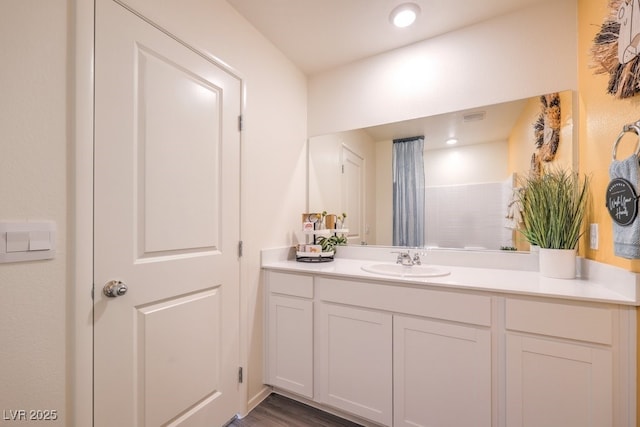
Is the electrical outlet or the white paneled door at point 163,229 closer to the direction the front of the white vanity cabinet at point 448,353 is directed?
the white paneled door

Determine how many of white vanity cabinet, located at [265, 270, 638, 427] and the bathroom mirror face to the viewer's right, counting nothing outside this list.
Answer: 0

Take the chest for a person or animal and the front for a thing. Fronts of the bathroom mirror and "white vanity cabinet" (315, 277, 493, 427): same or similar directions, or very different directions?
same or similar directions

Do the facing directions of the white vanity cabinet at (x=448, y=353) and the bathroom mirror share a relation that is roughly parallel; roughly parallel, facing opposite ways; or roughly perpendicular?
roughly parallel

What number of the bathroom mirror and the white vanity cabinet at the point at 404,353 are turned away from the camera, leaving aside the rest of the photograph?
0

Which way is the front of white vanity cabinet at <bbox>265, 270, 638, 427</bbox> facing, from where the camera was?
facing the viewer and to the left of the viewer

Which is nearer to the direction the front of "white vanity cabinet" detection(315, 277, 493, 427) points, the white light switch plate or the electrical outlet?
the white light switch plate

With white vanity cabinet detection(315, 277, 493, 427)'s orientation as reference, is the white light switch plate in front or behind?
in front

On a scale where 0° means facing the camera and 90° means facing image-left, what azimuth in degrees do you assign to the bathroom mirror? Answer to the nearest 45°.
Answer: approximately 45°

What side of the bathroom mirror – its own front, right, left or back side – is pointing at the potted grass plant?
left
